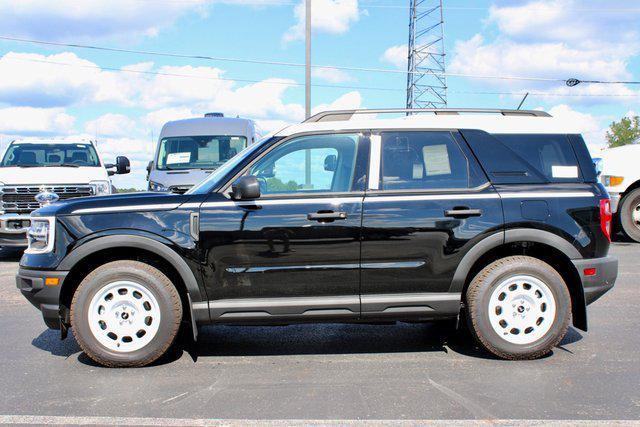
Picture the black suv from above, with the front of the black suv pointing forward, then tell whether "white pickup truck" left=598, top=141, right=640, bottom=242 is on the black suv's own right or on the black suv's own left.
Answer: on the black suv's own right

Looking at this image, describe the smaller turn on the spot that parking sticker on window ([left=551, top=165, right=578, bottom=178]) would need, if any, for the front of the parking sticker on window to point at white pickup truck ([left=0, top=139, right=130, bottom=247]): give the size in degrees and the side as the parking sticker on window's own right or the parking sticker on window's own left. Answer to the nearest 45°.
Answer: approximately 90° to the parking sticker on window's own right

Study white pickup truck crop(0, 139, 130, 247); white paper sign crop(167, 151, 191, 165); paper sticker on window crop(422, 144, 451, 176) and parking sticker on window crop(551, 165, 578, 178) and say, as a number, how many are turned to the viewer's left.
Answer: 0

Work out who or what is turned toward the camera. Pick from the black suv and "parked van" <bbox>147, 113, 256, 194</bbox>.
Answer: the parked van

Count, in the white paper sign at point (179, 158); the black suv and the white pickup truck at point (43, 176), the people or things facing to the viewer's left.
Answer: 1

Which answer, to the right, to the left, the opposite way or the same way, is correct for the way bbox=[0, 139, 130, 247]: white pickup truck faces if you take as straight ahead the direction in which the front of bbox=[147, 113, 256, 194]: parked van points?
the same way

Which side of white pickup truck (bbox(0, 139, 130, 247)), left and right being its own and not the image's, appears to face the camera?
front

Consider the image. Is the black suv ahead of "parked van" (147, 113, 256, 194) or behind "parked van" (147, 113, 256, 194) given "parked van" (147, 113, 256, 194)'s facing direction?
ahead

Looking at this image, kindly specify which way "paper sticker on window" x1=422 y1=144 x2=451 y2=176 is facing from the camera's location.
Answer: facing the viewer

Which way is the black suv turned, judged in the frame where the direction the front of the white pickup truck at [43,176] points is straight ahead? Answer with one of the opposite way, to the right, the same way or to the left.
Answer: to the right

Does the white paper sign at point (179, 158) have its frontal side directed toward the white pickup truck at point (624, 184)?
no

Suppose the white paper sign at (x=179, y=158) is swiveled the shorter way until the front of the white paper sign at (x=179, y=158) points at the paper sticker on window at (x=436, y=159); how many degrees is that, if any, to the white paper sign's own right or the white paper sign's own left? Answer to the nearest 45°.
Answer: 0° — it already faces it

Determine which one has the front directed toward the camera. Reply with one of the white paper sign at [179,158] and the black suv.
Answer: the white paper sign

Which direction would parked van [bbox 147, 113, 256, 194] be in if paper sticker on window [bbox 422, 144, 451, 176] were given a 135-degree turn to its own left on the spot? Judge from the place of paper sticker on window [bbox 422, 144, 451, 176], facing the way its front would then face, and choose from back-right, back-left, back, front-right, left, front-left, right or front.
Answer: left

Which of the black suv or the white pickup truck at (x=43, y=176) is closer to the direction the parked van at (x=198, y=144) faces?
the black suv

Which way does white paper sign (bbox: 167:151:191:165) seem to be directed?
toward the camera

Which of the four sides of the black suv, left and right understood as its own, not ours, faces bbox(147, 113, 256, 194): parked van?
right

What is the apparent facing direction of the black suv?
to the viewer's left
